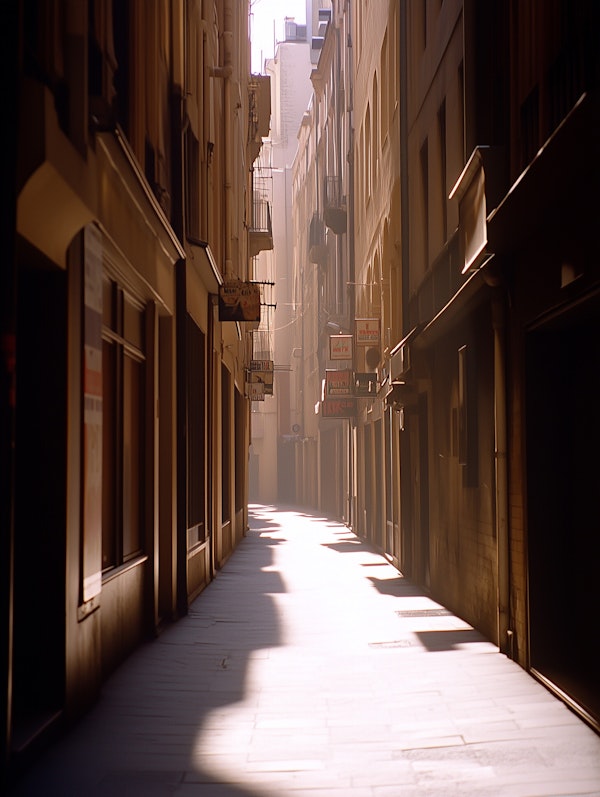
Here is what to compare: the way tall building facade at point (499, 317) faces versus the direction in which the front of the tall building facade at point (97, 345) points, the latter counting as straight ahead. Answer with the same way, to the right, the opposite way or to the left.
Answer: the opposite way

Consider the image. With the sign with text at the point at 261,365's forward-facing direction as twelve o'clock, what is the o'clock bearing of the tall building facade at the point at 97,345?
The tall building facade is roughly at 12 o'clock from the sign with text.

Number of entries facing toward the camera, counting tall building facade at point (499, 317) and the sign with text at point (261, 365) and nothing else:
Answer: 1

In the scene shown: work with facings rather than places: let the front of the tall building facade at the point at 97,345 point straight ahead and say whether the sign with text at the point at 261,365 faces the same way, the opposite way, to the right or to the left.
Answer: to the right

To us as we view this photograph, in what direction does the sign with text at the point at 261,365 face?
facing the viewer

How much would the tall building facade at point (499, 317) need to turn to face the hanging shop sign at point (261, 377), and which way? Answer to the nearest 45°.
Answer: approximately 90° to its right

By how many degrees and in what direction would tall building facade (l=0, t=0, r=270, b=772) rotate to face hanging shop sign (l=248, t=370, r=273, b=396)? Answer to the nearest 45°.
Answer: approximately 90° to its left

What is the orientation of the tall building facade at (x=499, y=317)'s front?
to the viewer's left

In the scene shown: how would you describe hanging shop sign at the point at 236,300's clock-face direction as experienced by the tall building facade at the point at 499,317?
The hanging shop sign is roughly at 2 o'clock from the tall building facade.

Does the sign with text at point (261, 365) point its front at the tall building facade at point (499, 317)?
yes

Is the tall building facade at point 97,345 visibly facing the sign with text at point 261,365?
no

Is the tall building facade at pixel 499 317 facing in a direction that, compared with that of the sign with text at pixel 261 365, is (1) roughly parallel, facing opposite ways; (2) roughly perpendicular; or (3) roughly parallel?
roughly perpendicular

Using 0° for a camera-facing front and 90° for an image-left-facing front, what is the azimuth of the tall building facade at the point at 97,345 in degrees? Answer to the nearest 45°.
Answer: approximately 270°

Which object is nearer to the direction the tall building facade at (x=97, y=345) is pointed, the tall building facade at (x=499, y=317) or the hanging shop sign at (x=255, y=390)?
the tall building facade

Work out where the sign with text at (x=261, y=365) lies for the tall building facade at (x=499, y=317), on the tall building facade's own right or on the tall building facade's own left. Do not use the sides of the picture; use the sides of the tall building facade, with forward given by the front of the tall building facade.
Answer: on the tall building facade's own right

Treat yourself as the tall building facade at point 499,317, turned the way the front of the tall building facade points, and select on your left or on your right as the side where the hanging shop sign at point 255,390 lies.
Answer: on your right
